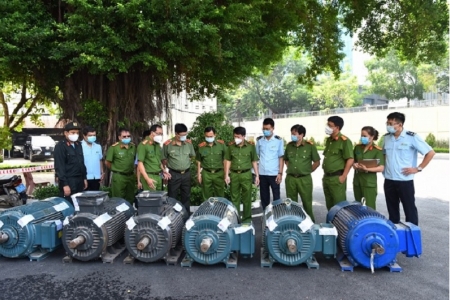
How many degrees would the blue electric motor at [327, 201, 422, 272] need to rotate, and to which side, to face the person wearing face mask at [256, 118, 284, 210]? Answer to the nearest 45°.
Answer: approximately 180°

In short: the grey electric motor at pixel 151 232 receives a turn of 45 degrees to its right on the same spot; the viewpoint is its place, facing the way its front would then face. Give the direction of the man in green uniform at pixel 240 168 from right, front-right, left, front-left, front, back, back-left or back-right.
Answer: back-right

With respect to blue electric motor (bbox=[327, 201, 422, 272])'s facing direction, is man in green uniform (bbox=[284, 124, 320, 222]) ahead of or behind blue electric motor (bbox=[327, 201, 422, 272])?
behind

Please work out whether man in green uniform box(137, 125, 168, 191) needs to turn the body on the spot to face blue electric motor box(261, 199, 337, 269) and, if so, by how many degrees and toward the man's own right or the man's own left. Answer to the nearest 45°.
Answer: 0° — they already face it

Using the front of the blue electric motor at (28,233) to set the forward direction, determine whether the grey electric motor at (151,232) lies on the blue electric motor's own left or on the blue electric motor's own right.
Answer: on the blue electric motor's own left

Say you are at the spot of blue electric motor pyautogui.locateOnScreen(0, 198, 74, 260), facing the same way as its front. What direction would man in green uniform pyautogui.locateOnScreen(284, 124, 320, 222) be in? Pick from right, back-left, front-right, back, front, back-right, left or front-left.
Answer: back-left

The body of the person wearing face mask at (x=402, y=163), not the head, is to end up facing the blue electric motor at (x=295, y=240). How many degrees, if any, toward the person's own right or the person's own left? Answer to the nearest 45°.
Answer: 0° — they already face it

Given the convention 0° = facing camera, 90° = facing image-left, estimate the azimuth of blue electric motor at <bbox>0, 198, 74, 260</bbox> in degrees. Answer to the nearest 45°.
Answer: approximately 45°

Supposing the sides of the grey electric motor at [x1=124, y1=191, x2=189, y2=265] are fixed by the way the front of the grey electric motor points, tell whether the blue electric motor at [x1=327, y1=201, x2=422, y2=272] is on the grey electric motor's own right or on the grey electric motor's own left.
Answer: on the grey electric motor's own left

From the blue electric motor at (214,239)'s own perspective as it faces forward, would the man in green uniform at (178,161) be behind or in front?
behind

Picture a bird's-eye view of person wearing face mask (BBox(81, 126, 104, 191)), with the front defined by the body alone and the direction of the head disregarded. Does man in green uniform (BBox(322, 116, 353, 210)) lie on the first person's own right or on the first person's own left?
on the first person's own left

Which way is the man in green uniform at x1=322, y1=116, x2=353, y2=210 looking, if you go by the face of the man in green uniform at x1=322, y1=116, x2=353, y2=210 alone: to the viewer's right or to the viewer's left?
to the viewer's left

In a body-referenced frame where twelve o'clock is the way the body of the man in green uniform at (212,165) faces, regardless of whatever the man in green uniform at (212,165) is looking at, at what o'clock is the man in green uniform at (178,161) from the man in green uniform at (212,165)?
the man in green uniform at (178,161) is roughly at 3 o'clock from the man in green uniform at (212,165).
